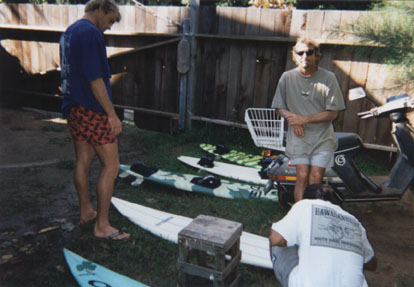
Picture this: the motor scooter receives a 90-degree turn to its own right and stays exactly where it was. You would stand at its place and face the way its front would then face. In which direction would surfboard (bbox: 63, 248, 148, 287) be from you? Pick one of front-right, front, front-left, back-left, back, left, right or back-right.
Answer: front-right

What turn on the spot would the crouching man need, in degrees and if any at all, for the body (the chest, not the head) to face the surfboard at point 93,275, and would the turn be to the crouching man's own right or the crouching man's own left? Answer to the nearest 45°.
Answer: approximately 45° to the crouching man's own left

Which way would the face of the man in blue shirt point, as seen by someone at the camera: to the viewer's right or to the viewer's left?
to the viewer's right

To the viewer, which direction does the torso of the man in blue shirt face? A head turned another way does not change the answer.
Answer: to the viewer's right

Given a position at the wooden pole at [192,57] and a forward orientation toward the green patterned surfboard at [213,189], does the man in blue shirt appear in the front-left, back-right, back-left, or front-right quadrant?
front-right

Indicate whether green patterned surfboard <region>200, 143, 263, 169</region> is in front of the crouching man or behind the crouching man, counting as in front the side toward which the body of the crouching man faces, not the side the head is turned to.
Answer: in front

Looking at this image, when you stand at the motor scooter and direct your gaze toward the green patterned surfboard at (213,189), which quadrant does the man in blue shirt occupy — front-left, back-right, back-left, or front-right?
front-left

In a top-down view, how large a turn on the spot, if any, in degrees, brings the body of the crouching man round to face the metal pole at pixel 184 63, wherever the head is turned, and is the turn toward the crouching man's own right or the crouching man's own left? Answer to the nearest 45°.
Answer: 0° — they already face it

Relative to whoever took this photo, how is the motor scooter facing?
facing to the right of the viewer

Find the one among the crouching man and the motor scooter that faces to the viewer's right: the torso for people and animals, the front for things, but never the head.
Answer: the motor scooter

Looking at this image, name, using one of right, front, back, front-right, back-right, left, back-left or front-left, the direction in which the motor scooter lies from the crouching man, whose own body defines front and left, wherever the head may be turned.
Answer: front-right

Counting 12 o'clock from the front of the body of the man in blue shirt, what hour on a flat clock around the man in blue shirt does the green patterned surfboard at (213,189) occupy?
The green patterned surfboard is roughly at 11 o'clock from the man in blue shirt.

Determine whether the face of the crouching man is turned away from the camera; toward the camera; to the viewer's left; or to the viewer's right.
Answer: away from the camera

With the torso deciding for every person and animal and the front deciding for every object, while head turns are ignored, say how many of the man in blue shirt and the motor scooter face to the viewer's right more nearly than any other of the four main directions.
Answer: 2

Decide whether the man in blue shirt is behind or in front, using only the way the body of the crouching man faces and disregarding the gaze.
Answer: in front
